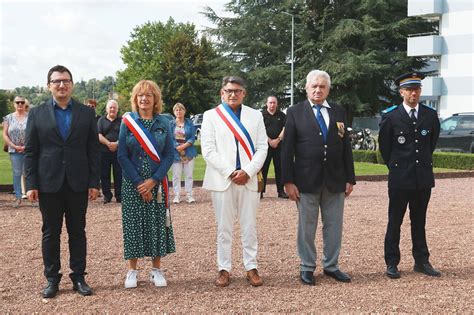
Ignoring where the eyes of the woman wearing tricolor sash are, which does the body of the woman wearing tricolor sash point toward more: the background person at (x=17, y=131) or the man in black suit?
the man in black suit

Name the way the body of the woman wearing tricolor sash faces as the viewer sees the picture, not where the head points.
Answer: toward the camera

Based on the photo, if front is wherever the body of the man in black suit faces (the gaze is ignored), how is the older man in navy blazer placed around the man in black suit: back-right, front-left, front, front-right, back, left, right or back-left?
left

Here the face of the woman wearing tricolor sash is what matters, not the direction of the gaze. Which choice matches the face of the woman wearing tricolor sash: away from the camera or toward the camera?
toward the camera

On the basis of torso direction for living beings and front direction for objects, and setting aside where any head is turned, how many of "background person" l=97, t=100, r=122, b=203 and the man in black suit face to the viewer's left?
0

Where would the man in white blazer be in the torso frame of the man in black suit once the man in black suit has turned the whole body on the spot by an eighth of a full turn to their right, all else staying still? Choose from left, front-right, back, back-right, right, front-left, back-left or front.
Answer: back-left

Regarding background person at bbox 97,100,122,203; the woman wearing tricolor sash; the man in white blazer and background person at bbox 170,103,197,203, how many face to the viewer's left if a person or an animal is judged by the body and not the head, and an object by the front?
0

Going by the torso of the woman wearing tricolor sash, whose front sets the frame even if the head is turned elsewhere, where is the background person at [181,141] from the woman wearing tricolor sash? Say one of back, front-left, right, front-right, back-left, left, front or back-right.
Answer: back

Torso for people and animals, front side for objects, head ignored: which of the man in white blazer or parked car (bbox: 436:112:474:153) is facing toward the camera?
the man in white blazer

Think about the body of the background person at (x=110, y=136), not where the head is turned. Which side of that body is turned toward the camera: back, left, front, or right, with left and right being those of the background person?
front

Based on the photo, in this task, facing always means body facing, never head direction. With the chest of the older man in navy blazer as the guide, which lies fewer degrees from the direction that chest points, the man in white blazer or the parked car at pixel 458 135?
the man in white blazer

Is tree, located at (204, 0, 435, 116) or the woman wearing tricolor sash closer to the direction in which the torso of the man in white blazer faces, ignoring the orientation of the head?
the woman wearing tricolor sash
